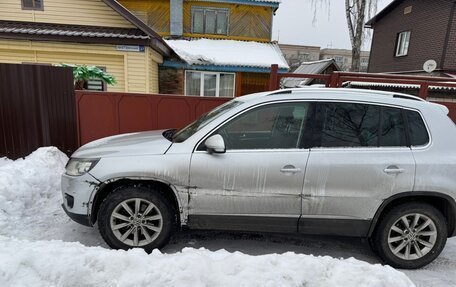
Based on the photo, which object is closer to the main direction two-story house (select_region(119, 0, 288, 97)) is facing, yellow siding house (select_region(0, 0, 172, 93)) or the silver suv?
the silver suv

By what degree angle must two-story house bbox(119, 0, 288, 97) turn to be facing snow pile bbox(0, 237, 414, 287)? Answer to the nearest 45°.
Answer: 0° — it already faces it

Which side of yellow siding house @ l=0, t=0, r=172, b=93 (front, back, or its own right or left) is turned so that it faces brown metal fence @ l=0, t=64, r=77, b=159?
front

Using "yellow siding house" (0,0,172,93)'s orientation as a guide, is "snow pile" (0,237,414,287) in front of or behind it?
in front

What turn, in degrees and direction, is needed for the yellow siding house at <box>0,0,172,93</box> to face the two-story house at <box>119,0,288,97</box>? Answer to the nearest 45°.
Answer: approximately 90° to its left

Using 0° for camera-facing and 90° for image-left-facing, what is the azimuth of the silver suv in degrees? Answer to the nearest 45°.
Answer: approximately 90°

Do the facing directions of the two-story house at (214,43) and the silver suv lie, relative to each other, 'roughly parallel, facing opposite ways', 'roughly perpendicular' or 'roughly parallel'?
roughly perpendicular

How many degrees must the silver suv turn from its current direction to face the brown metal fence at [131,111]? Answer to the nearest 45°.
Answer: approximately 45° to its right

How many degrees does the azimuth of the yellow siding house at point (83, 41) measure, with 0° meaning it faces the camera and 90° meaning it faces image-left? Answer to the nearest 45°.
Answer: approximately 0°

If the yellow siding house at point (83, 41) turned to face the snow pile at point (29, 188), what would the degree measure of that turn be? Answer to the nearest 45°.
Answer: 0° — it already faces it

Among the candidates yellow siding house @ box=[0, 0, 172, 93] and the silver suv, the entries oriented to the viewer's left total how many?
1

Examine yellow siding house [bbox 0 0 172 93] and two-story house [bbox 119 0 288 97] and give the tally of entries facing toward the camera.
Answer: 2

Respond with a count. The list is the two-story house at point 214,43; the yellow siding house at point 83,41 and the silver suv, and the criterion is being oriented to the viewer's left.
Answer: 1
